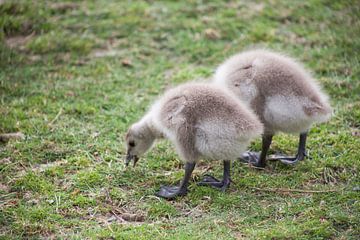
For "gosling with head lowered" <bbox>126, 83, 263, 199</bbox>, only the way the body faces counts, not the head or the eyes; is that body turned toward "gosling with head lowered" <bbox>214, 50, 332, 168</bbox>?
no

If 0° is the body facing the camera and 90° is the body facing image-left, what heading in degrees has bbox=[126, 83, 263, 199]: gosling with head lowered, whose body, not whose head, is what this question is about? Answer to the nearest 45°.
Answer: approximately 90°

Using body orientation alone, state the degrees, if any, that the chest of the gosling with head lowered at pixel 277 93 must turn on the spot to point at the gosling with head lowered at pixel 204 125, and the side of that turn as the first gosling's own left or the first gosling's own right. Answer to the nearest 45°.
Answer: approximately 45° to the first gosling's own left

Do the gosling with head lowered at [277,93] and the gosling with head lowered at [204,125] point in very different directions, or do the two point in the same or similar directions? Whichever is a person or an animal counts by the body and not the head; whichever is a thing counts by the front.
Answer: same or similar directions

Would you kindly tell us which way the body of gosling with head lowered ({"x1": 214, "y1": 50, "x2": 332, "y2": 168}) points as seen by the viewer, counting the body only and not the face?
to the viewer's left
